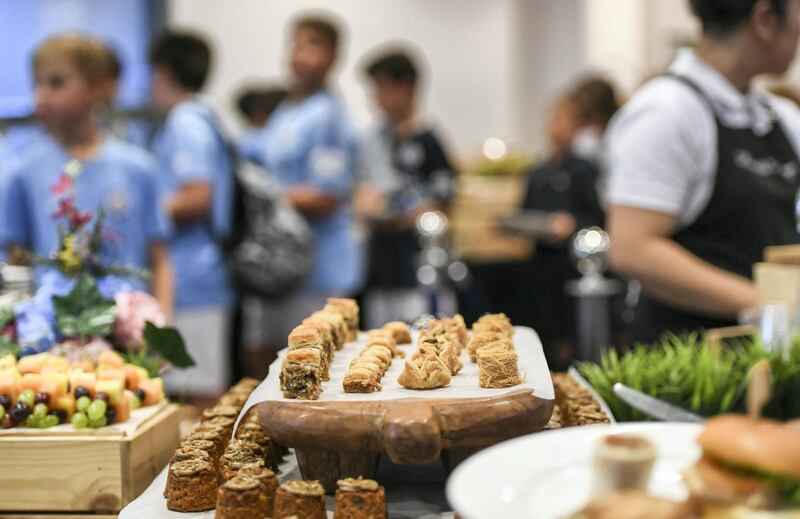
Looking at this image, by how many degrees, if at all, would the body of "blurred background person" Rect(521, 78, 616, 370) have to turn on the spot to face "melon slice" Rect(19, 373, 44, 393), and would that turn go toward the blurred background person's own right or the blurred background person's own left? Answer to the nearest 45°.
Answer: approximately 45° to the blurred background person's own left

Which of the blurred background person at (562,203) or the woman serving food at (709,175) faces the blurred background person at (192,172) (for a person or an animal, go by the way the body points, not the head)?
the blurred background person at (562,203)

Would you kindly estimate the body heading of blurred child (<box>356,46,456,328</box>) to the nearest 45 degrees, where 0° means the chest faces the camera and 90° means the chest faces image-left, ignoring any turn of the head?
approximately 45°

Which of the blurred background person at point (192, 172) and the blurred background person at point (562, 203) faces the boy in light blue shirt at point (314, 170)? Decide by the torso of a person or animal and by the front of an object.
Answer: the blurred background person at point (562, 203)

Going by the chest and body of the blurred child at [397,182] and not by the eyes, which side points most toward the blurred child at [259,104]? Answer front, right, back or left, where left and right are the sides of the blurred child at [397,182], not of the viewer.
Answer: right

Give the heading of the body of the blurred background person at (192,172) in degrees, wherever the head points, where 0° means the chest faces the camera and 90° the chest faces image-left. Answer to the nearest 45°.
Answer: approximately 90°
